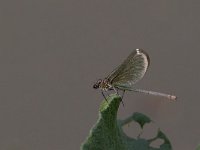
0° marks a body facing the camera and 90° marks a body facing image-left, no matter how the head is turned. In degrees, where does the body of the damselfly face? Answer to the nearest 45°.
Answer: approximately 90°
